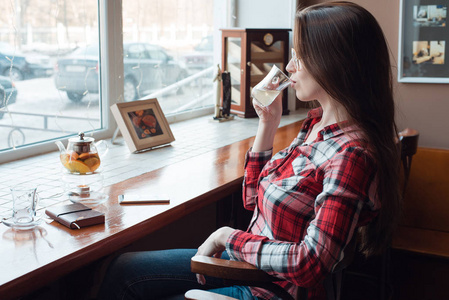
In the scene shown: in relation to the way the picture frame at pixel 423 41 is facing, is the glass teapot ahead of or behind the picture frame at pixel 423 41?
ahead

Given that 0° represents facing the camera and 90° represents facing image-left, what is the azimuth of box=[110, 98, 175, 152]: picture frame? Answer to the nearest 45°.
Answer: approximately 315°

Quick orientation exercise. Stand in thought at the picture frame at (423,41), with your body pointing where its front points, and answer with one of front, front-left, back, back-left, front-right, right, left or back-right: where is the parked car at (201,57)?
right

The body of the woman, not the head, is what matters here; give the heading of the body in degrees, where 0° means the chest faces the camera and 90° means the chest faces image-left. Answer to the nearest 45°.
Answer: approximately 90°

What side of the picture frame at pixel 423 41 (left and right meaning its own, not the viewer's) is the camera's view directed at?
front

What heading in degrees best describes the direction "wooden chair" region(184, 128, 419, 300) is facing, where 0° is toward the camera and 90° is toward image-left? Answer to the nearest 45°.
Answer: approximately 90°
